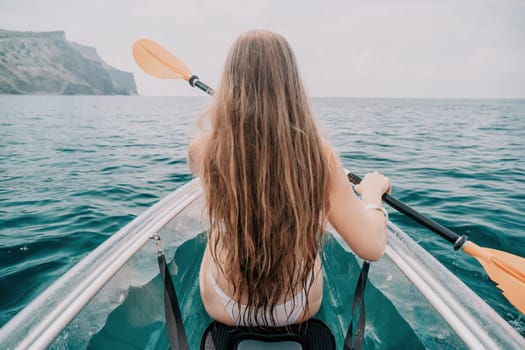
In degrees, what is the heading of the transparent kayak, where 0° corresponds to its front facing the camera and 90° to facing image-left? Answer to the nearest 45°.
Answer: approximately 180°
